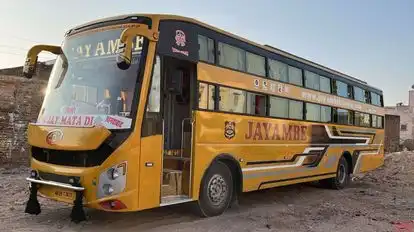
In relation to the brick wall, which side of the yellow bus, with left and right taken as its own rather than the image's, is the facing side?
right

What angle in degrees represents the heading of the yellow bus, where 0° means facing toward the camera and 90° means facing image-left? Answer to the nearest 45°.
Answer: approximately 45°
